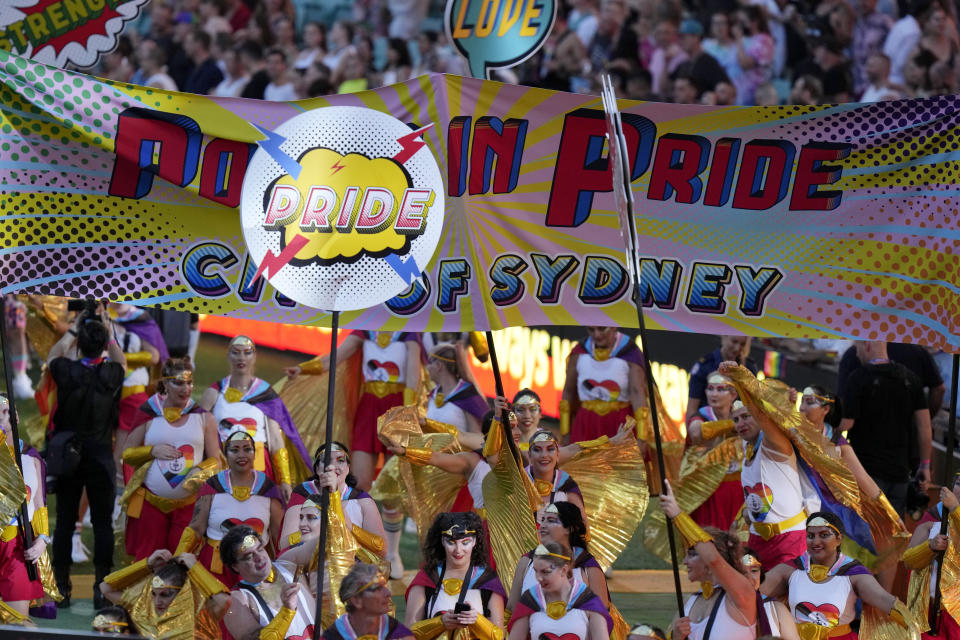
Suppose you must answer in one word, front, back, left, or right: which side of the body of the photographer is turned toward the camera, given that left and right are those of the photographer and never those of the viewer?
back

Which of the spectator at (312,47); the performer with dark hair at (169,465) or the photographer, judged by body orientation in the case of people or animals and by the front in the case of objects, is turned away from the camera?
the photographer

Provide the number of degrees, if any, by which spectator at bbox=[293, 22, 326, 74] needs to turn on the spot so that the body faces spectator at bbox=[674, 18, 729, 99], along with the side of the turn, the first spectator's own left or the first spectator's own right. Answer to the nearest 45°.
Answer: approximately 90° to the first spectator's own left

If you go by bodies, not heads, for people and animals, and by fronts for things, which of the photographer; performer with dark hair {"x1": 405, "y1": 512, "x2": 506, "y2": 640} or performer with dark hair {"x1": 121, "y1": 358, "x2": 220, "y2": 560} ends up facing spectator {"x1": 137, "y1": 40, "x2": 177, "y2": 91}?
the photographer

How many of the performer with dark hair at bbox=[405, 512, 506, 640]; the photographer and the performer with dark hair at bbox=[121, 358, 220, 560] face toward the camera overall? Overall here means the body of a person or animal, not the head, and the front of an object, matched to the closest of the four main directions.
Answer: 2

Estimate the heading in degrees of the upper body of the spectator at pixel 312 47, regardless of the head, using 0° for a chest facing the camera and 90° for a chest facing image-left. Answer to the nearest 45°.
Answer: approximately 45°

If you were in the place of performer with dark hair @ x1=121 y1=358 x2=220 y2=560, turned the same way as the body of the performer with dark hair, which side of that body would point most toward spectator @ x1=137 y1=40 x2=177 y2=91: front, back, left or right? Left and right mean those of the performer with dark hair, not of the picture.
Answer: back
